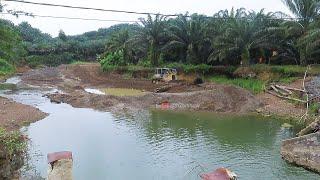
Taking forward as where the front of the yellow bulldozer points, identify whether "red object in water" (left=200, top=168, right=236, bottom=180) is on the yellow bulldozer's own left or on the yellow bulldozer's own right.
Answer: on the yellow bulldozer's own left

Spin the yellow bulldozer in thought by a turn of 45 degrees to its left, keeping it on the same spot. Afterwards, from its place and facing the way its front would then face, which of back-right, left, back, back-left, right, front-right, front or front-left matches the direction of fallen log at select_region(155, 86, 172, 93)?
front

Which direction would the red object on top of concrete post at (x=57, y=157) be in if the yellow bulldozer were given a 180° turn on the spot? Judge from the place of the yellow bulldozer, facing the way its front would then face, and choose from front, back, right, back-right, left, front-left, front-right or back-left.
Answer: back-right

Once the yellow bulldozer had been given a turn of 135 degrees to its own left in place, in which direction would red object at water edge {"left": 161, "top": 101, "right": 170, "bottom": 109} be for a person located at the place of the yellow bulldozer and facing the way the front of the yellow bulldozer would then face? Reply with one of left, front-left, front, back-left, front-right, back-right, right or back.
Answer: right

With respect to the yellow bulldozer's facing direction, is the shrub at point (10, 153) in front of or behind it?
in front

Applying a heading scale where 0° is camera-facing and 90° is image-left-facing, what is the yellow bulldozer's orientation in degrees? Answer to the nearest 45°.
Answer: approximately 45°

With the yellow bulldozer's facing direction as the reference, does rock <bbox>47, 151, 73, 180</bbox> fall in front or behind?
in front

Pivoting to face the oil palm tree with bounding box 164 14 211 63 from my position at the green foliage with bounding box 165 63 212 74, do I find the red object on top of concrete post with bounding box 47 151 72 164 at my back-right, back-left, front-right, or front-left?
back-left

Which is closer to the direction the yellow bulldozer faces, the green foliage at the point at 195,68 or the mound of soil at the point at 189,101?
the mound of soil

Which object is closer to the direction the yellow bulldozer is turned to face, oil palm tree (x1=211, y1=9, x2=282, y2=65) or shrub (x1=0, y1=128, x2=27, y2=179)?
the shrub

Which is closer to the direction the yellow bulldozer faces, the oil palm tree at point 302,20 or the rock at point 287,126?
the rock
